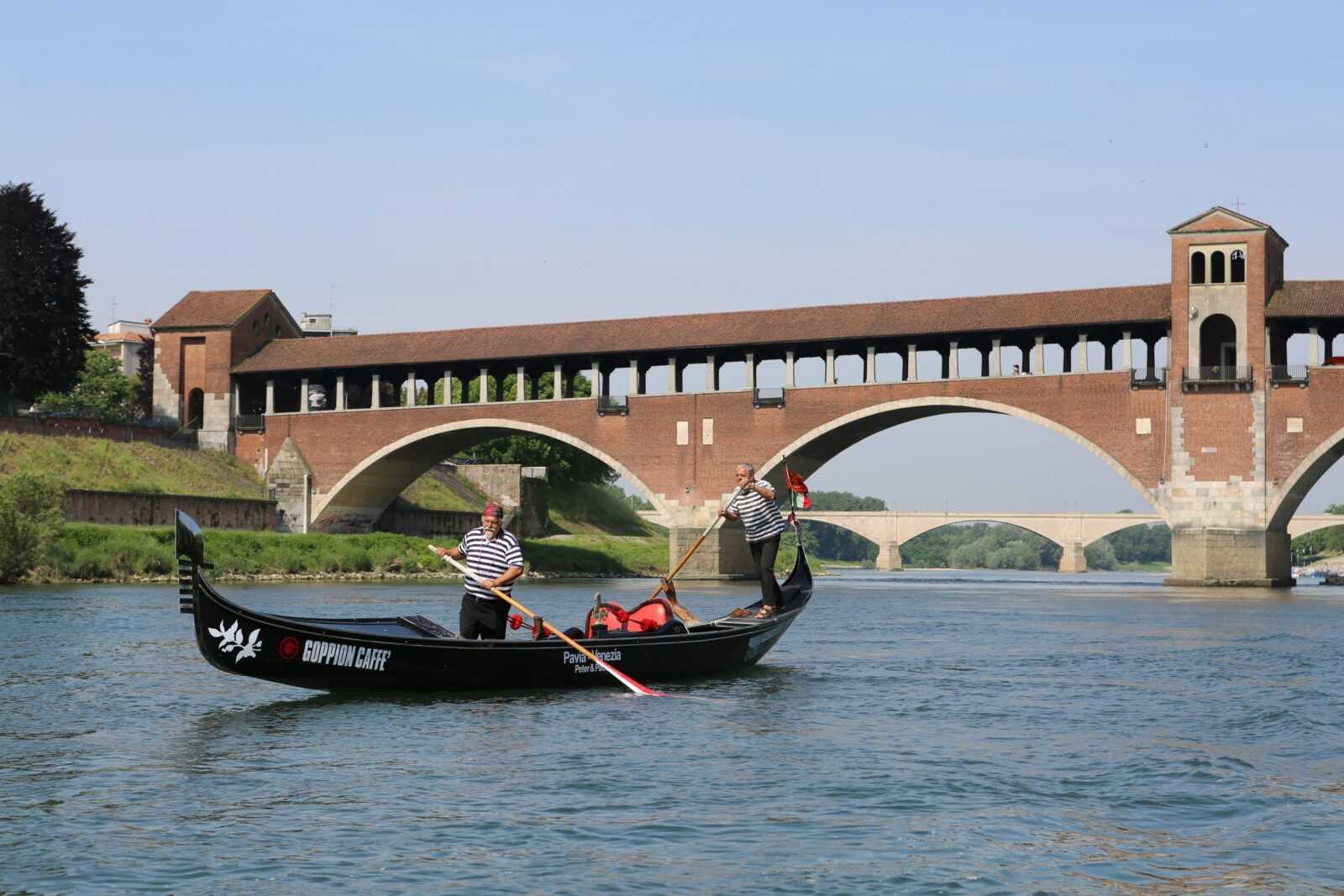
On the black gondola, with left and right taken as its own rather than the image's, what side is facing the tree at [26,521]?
right

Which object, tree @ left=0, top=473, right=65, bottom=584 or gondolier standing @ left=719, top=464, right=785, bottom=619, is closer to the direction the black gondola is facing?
the tree

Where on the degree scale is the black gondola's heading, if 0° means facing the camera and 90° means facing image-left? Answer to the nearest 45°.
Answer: approximately 90°
